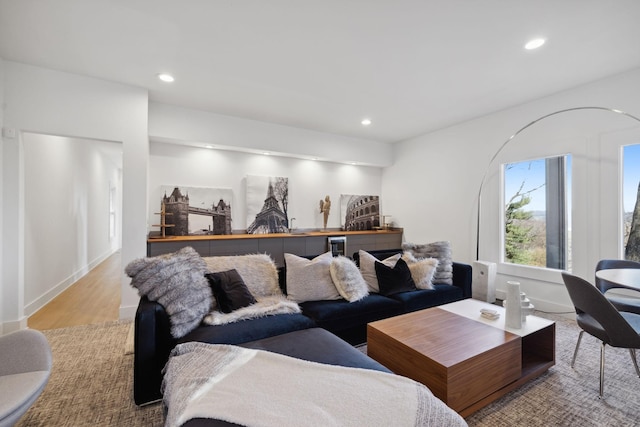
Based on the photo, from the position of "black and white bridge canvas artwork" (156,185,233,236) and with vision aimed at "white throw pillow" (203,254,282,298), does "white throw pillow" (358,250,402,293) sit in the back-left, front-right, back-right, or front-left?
front-left

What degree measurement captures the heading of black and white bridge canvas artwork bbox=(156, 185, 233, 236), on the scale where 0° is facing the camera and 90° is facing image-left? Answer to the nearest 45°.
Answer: approximately 0°

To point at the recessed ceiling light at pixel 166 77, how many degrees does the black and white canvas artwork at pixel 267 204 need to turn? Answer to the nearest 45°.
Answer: approximately 45° to its right

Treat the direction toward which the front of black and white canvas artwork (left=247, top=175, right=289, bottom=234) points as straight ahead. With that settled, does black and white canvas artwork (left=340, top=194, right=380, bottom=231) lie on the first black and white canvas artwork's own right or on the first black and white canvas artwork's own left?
on the first black and white canvas artwork's own left

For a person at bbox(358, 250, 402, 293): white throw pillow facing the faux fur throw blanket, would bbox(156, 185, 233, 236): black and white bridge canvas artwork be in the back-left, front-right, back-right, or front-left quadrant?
front-right

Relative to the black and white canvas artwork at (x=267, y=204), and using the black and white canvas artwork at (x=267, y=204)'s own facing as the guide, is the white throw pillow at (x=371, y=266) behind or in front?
in front

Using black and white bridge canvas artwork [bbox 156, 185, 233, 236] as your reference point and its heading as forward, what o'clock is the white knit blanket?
The white knit blanket is roughly at 12 o'clock from the black and white bridge canvas artwork.

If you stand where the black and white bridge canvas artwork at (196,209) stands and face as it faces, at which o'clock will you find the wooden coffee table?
The wooden coffee table is roughly at 11 o'clock from the black and white bridge canvas artwork.

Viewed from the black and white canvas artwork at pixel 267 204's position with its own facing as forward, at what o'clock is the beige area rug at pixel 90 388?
The beige area rug is roughly at 1 o'clock from the black and white canvas artwork.

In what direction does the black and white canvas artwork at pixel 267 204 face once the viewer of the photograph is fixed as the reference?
facing the viewer

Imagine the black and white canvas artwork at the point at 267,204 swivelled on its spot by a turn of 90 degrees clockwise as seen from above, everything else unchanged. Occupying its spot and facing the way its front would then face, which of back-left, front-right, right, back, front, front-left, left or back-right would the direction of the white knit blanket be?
left

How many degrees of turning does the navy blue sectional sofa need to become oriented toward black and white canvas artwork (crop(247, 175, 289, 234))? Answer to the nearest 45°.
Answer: approximately 135° to its left

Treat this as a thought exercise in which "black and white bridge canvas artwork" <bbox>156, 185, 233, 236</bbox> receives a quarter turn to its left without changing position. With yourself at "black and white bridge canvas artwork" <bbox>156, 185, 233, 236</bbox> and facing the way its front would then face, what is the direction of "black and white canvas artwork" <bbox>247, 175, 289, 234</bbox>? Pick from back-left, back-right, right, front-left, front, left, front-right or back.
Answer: front
